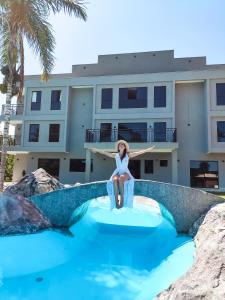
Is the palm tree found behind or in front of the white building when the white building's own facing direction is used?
in front

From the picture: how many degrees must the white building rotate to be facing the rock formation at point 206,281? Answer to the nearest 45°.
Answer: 0° — it already faces it

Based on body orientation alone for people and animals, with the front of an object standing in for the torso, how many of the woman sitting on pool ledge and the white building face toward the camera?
2

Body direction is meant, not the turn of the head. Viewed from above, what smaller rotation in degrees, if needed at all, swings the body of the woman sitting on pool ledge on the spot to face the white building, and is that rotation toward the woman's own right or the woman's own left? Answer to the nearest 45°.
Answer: approximately 180°

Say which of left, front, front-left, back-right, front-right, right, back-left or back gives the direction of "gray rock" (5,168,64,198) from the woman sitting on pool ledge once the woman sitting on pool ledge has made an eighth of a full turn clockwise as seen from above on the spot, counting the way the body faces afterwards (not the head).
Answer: right

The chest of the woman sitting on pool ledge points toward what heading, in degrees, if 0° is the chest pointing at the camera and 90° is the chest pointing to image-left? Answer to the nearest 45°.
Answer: approximately 0°
